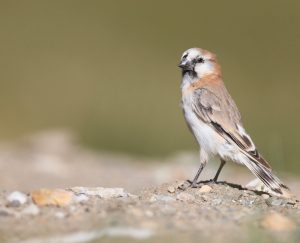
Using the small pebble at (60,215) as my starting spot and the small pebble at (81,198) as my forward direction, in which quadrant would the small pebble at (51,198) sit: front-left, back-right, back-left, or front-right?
front-left

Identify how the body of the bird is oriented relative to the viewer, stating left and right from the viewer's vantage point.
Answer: facing to the left of the viewer

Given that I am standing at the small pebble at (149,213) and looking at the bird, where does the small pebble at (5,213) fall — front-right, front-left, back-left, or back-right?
back-left

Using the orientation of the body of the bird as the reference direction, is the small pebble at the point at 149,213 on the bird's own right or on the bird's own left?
on the bird's own left

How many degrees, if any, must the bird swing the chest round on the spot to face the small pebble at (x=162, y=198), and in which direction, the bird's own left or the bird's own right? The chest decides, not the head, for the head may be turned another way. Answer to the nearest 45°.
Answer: approximately 45° to the bird's own left
